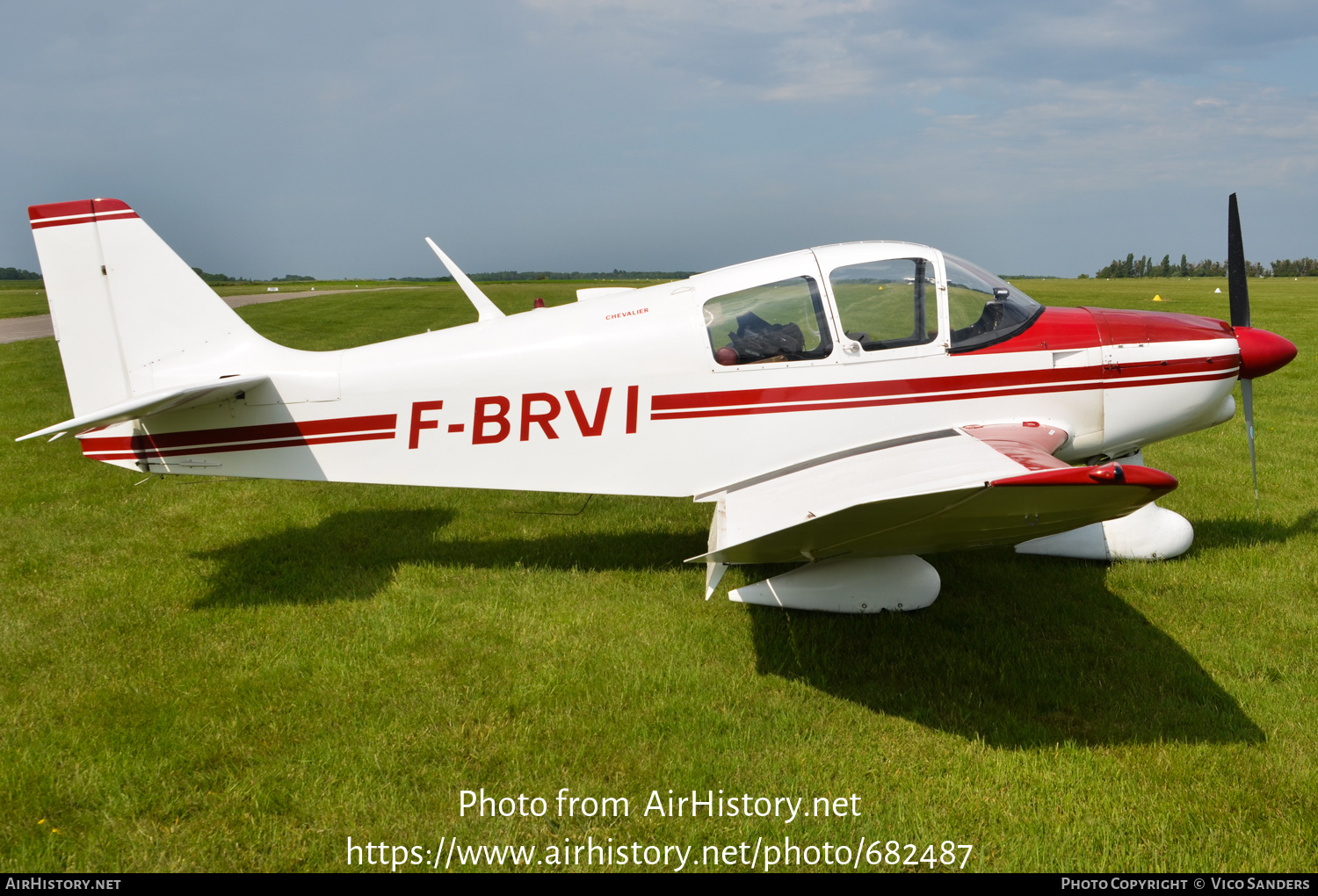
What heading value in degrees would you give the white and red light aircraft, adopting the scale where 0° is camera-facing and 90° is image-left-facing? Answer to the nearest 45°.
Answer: approximately 270°
